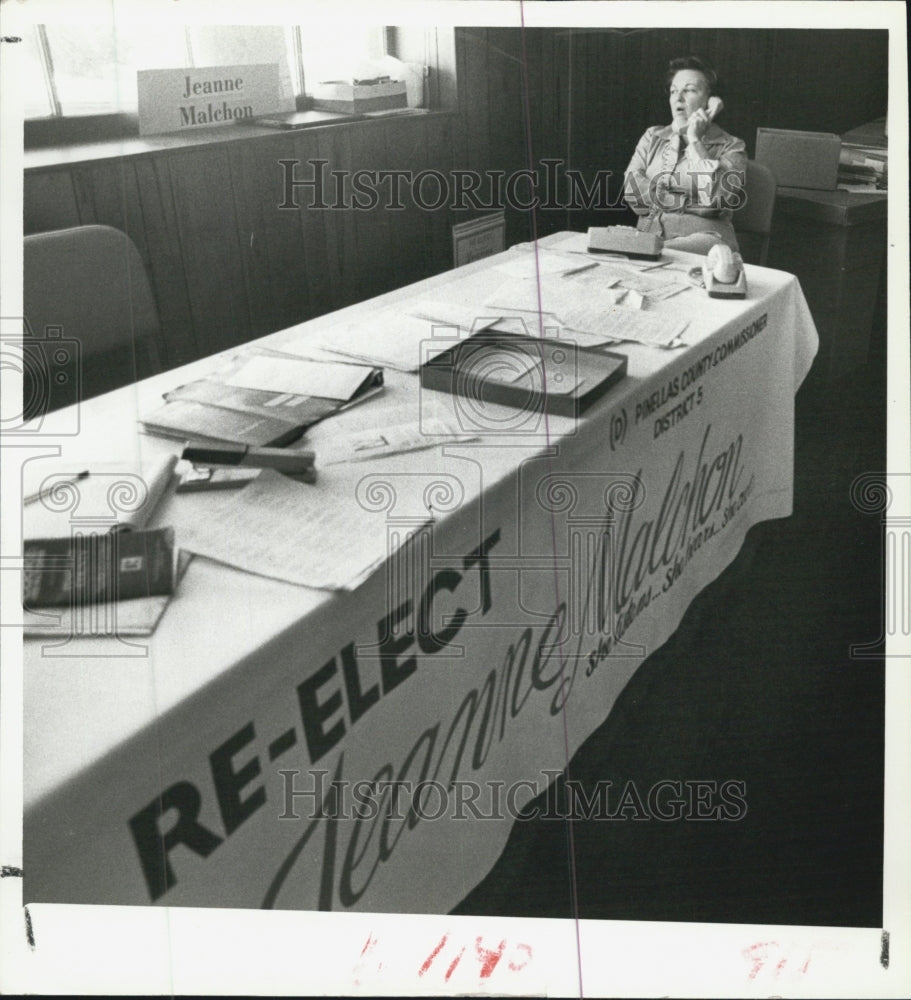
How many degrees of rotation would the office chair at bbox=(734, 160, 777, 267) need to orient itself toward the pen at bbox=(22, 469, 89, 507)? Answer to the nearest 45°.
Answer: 0° — it already faces it

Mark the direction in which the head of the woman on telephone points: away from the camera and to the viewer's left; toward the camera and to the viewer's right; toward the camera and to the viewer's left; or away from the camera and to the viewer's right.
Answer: toward the camera and to the viewer's left

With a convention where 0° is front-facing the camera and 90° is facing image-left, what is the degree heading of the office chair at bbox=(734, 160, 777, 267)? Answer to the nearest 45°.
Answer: approximately 45°
